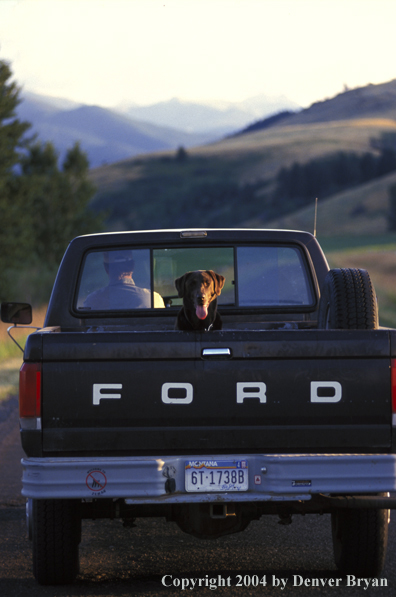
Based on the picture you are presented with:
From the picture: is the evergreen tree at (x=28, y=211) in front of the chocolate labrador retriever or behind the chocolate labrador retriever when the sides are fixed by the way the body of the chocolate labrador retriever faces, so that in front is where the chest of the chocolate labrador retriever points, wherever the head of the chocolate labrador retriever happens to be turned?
behind

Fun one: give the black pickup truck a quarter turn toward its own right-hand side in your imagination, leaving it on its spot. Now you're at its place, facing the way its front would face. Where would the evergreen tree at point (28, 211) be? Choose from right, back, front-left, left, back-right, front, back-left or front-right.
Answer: left

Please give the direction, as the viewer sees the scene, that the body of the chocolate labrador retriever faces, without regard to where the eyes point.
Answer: toward the camera

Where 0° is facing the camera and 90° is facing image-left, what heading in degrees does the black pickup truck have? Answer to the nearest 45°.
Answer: approximately 180°
